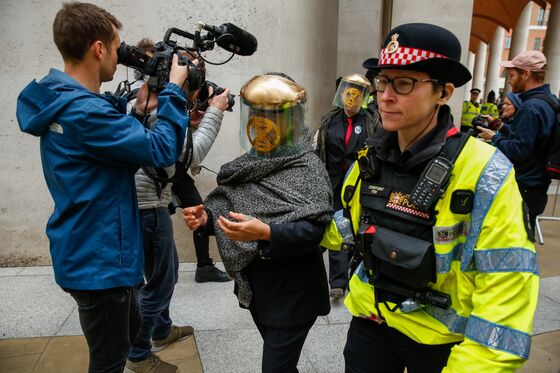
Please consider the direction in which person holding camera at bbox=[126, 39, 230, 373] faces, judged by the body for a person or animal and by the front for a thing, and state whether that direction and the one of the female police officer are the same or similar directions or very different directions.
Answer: very different directions

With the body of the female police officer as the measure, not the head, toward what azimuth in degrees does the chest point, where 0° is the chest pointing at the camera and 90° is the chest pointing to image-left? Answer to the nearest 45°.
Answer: approximately 45°

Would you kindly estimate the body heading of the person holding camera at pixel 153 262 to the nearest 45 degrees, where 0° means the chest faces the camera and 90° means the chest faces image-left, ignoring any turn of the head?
approximately 270°

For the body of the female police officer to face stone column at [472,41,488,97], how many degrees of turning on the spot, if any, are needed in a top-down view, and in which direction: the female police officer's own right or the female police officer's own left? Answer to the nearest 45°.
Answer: approximately 135° to the female police officer's own right

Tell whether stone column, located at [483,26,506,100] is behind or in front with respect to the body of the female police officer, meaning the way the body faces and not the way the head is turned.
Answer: behind

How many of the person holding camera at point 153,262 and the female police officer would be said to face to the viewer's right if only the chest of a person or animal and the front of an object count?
1

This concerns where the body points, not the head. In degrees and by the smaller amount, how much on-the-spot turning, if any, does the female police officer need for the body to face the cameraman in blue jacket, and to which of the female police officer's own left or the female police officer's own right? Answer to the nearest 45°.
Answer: approximately 45° to the female police officer's own right
